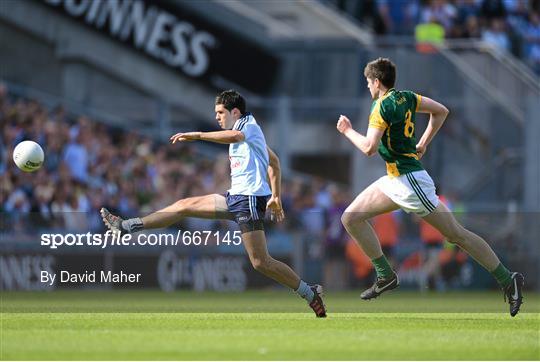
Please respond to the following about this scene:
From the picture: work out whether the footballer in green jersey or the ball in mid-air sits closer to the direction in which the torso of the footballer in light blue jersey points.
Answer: the ball in mid-air

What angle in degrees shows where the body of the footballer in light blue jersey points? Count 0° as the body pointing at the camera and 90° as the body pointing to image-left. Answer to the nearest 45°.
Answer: approximately 90°

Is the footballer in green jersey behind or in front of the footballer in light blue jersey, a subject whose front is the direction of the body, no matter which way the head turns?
behind

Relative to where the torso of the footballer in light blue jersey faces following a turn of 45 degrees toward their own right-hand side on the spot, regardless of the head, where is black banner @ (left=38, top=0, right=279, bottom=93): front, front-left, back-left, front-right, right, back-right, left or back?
front-right
